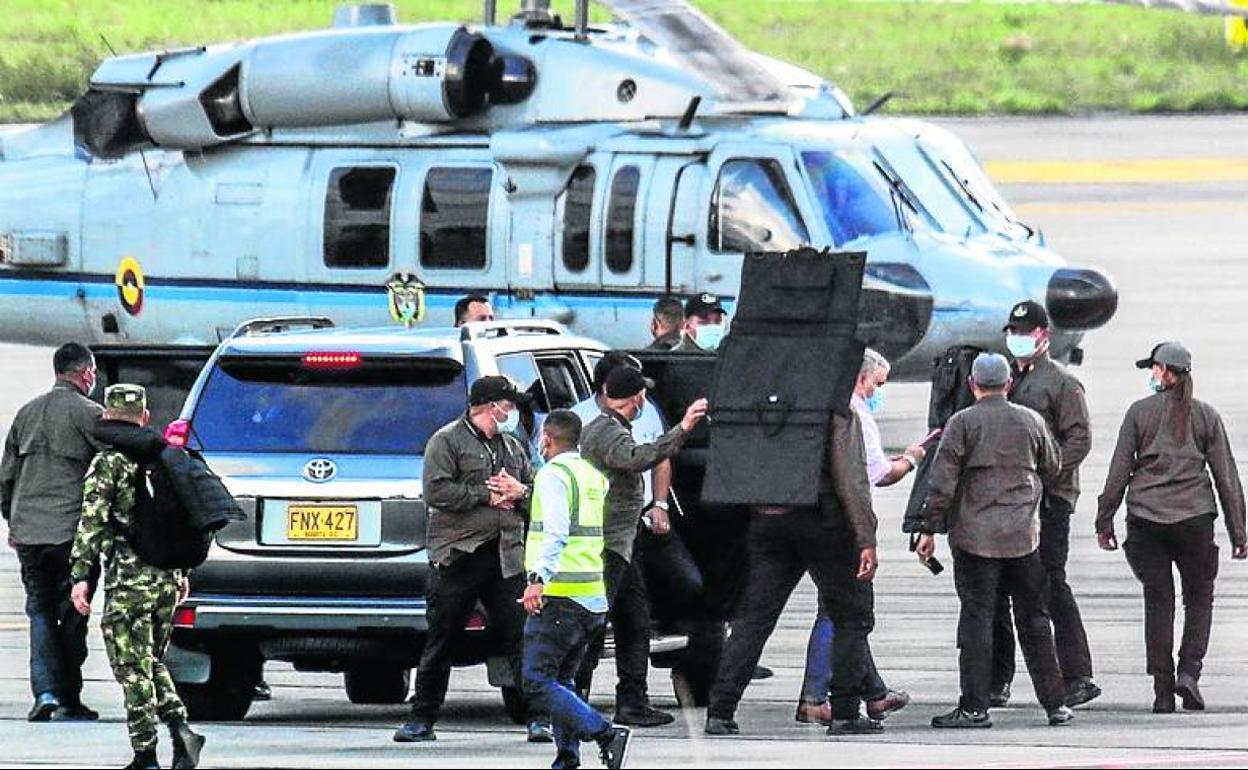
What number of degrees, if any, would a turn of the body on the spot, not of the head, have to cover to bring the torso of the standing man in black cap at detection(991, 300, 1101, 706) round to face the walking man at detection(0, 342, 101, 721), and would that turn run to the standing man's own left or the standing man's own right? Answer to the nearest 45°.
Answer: approximately 45° to the standing man's own right

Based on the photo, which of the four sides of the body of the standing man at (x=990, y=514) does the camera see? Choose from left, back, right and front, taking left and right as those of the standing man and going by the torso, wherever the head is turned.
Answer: back

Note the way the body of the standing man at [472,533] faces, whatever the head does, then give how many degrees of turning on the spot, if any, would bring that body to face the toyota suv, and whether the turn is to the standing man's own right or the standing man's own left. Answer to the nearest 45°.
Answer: approximately 180°

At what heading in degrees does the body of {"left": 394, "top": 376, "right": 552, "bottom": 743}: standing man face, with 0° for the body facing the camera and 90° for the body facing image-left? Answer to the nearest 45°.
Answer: approximately 315°

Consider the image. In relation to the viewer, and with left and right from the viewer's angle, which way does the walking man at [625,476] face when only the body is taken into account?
facing to the right of the viewer

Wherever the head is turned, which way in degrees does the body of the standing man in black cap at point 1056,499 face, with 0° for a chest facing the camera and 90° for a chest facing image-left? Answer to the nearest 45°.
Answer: approximately 45°

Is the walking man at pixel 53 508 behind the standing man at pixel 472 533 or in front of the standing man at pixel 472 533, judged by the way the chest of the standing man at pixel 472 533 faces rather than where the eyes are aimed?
behind

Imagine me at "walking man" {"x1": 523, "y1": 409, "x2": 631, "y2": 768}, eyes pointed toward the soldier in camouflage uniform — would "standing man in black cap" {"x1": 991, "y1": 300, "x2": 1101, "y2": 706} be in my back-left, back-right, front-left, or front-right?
back-right
